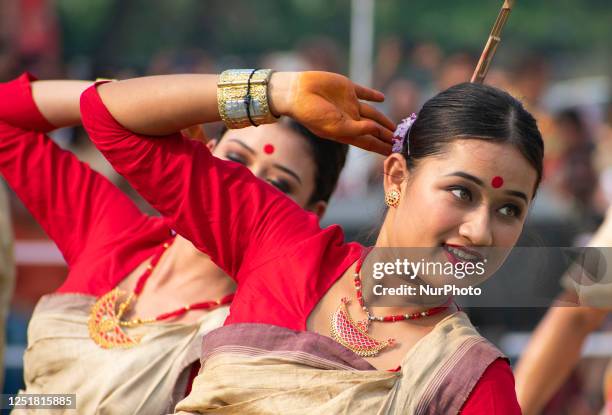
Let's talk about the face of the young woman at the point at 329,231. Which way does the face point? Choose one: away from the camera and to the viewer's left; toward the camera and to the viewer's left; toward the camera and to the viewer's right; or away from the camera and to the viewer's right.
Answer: toward the camera and to the viewer's right

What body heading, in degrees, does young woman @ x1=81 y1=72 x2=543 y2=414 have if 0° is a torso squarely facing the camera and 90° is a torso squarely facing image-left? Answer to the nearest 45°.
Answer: approximately 0°

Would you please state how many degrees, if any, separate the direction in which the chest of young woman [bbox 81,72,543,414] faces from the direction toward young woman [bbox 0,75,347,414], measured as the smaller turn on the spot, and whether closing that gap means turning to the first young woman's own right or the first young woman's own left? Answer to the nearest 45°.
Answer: approximately 135° to the first young woman's own right
